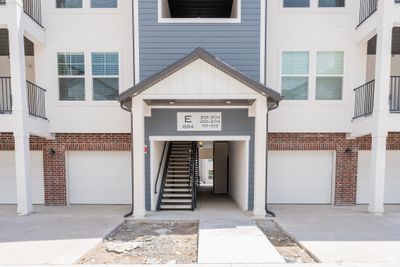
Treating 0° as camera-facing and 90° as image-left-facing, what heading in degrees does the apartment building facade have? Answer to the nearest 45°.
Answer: approximately 0°
